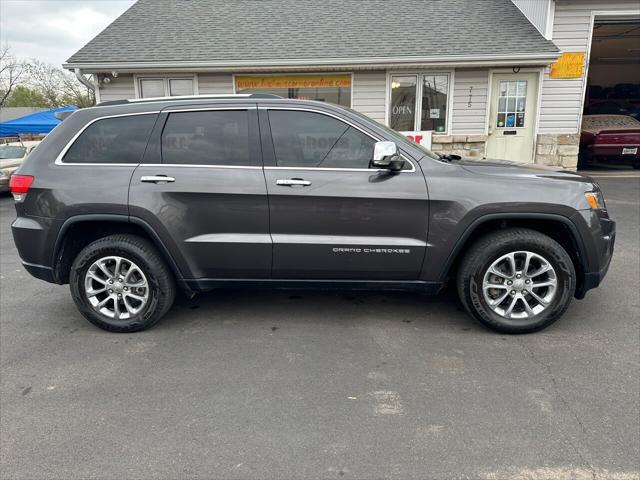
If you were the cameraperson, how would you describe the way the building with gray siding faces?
facing the viewer

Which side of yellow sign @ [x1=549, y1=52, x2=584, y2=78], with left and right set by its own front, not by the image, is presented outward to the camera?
front

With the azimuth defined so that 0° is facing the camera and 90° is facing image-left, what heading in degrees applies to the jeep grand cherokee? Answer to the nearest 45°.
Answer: approximately 270°

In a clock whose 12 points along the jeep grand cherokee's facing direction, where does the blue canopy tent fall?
The blue canopy tent is roughly at 8 o'clock from the jeep grand cherokee.

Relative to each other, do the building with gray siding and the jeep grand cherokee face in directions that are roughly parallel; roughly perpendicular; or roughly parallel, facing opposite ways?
roughly perpendicular

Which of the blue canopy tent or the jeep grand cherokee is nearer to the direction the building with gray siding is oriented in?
the jeep grand cherokee

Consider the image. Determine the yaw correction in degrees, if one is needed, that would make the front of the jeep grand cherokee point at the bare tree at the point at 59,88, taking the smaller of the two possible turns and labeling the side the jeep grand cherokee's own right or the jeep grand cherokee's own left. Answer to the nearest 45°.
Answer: approximately 135° to the jeep grand cherokee's own left

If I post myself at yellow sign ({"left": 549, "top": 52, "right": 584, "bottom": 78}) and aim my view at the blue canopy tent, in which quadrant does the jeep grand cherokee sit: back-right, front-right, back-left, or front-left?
front-left

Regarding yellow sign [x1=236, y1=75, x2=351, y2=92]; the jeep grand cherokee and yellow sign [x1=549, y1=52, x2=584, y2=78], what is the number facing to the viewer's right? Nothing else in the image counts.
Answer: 1

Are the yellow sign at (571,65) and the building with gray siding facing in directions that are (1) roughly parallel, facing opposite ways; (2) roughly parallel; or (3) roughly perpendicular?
roughly parallel

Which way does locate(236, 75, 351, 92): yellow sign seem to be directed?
toward the camera

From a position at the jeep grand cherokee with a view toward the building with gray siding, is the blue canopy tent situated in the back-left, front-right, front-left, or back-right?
front-left

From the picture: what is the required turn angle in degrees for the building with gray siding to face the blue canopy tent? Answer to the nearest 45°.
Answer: approximately 90° to its right

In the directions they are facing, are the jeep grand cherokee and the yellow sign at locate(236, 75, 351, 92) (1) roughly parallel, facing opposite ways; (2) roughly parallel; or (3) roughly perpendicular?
roughly perpendicular

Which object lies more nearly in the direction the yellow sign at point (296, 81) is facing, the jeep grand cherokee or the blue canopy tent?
the jeep grand cherokee

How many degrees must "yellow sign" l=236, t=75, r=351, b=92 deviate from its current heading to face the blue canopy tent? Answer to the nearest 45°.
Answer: approximately 135° to its right

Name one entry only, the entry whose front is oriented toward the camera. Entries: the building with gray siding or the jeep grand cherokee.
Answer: the building with gray siding

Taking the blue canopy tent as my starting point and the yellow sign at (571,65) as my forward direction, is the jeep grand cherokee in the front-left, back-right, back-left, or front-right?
front-right

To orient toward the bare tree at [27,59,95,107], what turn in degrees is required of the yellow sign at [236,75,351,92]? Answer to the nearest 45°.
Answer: approximately 135° to its right
